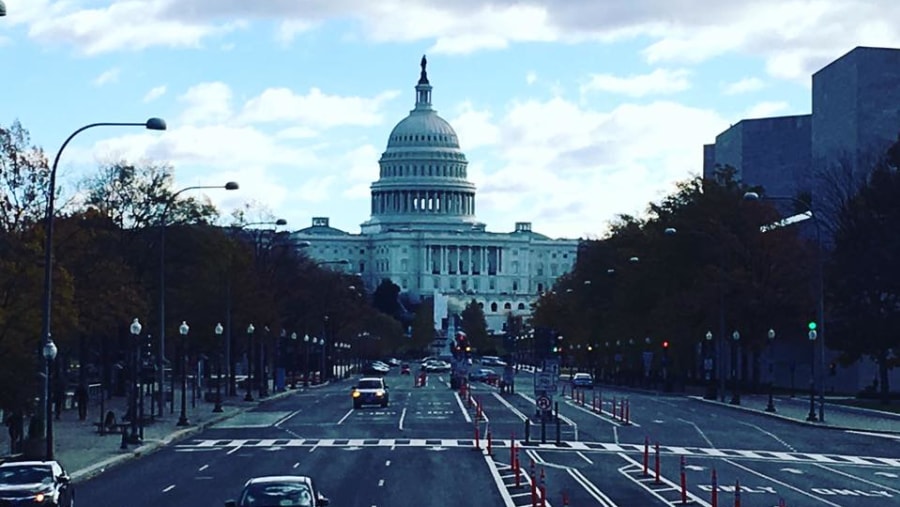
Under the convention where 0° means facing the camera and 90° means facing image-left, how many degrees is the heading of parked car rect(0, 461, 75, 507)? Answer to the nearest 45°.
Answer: approximately 0°

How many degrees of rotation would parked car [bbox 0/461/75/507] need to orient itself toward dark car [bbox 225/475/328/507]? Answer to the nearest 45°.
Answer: approximately 45° to its left

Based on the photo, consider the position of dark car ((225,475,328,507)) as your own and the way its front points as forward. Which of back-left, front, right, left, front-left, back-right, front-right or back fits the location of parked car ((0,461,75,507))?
back-right

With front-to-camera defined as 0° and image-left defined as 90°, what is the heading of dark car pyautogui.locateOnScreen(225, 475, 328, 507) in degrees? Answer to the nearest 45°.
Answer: approximately 0°

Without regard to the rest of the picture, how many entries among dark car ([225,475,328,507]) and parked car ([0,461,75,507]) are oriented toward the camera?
2
